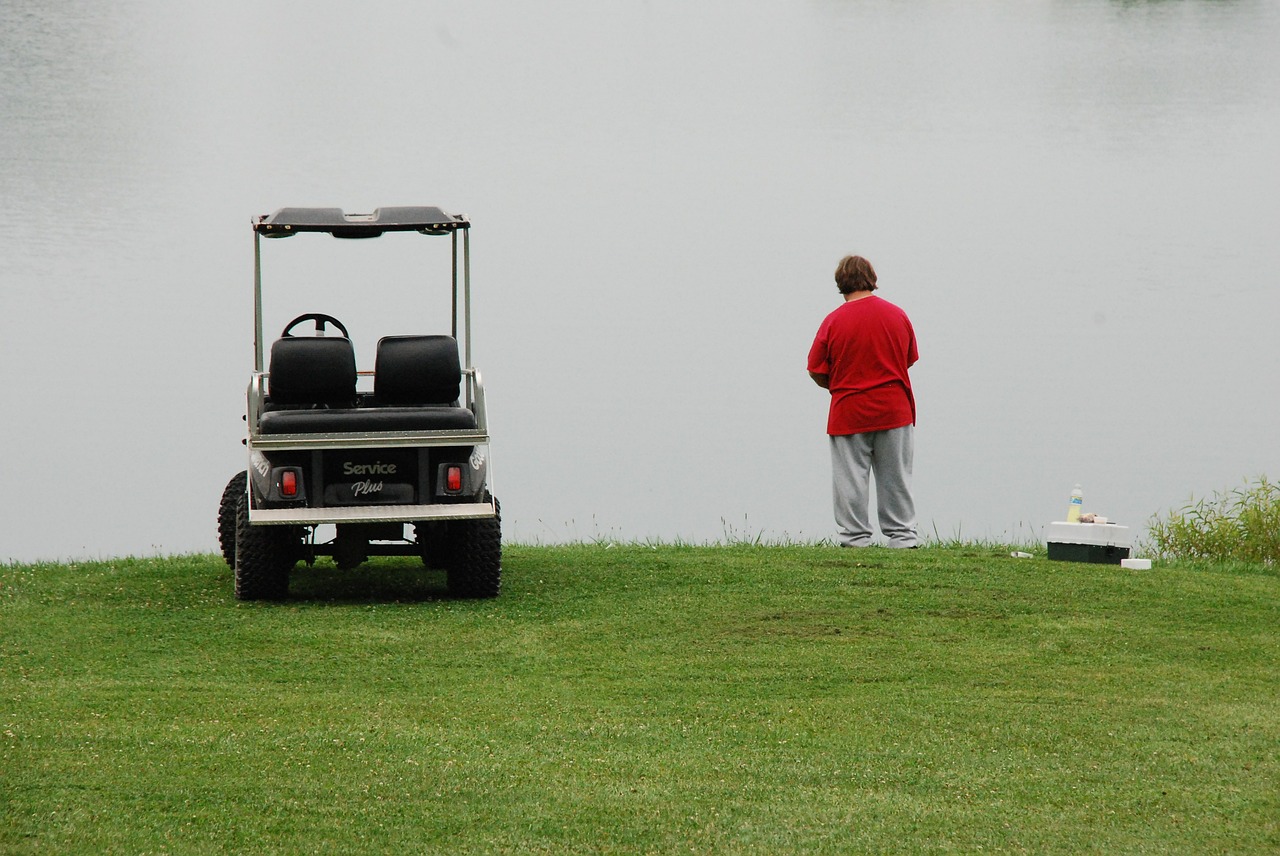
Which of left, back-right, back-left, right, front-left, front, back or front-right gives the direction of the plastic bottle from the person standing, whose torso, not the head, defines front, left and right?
right

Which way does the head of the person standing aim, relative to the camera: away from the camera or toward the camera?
away from the camera

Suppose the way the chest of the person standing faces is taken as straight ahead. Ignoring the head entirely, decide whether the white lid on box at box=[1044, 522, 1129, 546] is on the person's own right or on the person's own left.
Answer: on the person's own right

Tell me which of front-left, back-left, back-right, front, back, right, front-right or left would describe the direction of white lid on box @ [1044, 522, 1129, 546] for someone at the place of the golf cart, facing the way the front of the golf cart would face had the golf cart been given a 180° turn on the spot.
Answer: left

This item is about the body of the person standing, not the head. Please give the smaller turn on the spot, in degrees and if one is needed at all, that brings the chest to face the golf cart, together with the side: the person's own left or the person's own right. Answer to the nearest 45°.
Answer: approximately 135° to the person's own left

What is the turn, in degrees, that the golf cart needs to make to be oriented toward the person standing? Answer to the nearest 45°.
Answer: approximately 90° to its right

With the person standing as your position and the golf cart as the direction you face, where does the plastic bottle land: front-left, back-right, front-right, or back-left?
back-left

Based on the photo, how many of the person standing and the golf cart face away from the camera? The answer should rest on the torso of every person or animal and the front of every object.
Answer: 2

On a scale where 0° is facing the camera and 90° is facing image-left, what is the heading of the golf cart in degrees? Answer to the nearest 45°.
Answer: approximately 180°

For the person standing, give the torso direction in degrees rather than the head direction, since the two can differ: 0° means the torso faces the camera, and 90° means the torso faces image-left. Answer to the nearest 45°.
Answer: approximately 180°
